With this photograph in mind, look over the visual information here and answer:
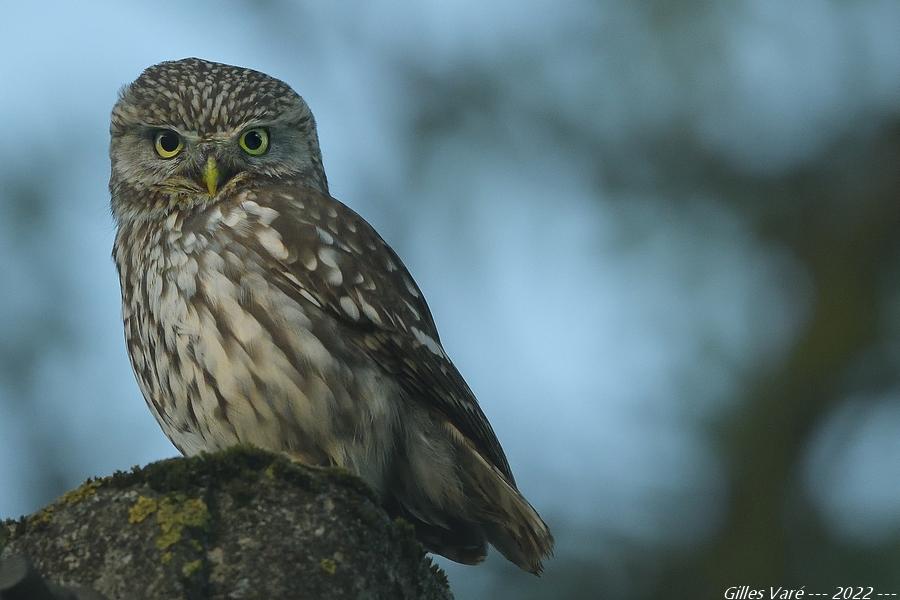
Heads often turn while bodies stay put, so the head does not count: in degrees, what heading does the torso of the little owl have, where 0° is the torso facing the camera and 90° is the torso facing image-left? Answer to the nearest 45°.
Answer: approximately 45°
